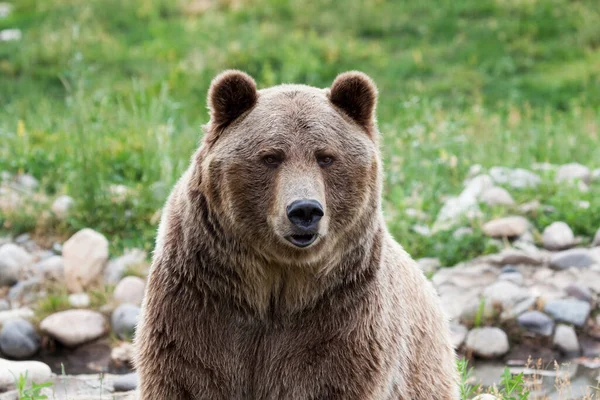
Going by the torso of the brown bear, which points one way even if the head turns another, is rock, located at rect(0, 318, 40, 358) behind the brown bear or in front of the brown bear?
behind

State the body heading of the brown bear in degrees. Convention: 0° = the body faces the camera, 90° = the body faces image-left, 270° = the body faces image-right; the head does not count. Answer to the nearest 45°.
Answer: approximately 0°

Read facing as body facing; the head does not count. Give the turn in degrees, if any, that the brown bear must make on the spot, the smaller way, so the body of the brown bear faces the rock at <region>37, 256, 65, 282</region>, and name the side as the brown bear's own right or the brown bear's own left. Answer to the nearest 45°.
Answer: approximately 135° to the brown bear's own right

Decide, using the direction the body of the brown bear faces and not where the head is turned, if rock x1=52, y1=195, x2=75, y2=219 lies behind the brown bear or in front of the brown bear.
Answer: behind

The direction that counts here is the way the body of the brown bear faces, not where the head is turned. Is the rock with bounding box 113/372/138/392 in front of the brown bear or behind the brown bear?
behind
